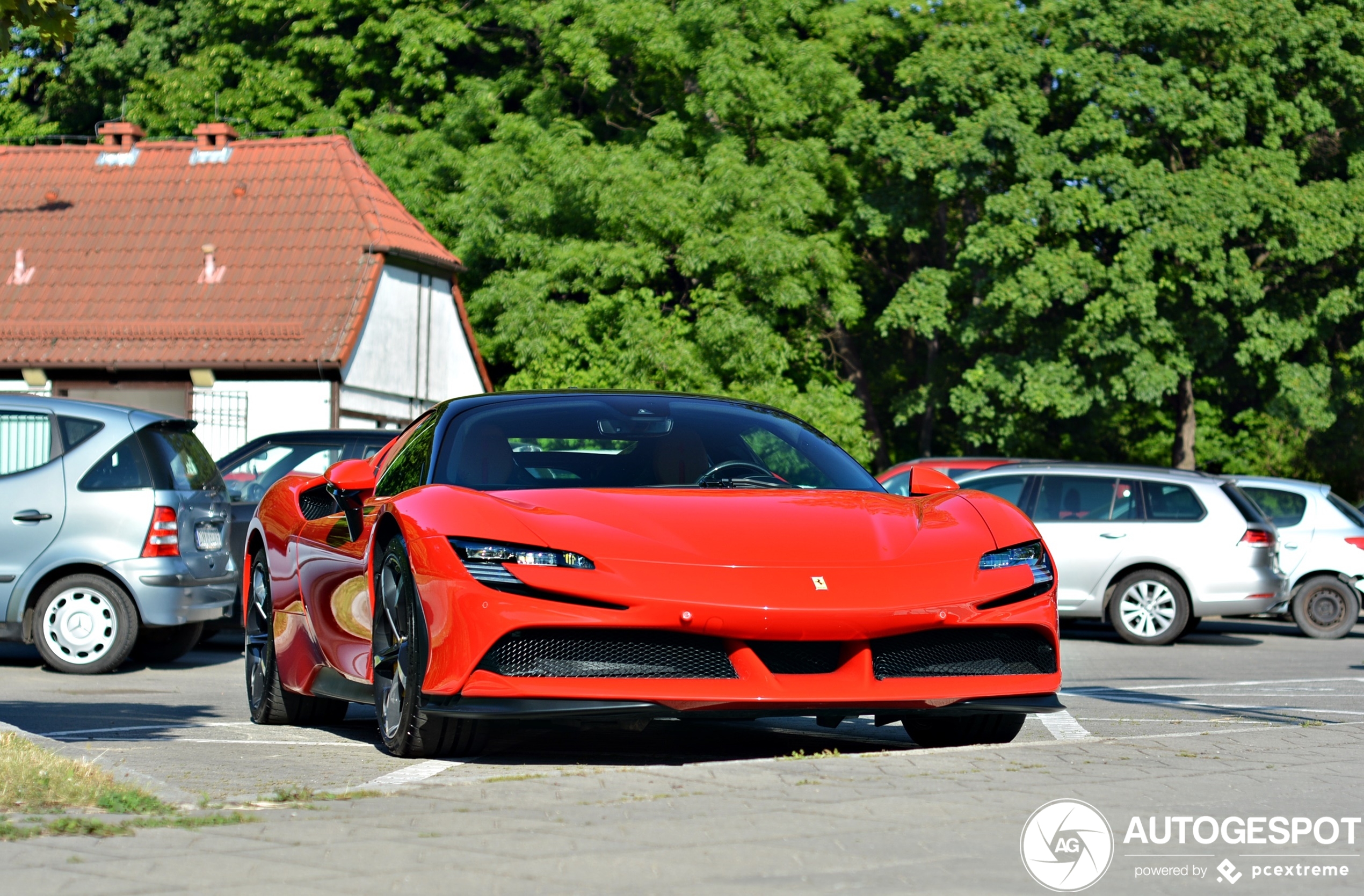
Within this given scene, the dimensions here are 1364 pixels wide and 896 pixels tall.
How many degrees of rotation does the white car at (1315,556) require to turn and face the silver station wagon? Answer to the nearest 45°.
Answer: approximately 45° to its left

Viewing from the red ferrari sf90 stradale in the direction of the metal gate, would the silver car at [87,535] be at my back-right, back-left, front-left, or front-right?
front-left

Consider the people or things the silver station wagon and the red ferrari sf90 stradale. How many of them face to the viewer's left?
1

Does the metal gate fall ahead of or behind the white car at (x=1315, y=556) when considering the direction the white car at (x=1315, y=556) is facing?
ahead

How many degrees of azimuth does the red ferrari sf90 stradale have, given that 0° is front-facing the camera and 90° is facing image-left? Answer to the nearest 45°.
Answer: approximately 315°

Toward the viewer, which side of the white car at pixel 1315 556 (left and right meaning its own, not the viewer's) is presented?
left

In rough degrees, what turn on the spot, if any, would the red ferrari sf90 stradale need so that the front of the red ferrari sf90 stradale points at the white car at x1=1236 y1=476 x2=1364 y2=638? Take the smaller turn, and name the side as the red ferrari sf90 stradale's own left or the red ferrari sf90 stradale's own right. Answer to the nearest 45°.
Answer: approximately 90° to the red ferrari sf90 stradale's own left

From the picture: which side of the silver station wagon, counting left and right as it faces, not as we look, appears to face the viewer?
left

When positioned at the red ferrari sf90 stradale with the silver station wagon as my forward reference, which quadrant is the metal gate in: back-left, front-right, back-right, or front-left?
front-left

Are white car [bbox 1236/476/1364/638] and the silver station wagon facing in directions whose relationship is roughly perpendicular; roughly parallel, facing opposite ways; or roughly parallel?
roughly parallel

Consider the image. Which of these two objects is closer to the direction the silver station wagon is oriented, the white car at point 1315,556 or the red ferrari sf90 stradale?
the red ferrari sf90 stradale

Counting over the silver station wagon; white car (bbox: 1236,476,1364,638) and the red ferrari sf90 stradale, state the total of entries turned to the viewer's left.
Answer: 2

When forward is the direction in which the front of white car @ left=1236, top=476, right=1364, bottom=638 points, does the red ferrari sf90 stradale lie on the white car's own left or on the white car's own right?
on the white car's own left
